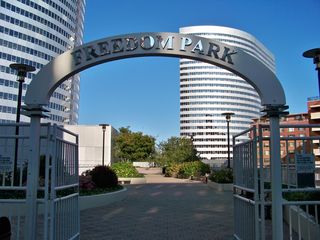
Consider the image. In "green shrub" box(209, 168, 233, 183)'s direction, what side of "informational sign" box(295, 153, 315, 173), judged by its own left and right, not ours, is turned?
back

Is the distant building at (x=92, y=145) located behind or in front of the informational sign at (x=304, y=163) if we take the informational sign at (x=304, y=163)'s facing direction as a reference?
behind

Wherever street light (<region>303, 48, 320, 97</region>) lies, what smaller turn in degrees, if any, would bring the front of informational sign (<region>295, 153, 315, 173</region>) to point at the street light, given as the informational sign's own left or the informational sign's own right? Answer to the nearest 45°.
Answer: approximately 180°

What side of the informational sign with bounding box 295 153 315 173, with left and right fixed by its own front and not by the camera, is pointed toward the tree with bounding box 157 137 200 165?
back

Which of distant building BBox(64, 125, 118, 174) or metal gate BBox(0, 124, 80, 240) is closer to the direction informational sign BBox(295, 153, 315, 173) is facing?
the metal gate

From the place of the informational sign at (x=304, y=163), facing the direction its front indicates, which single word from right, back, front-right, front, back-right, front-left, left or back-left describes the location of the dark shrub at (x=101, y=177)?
back-right

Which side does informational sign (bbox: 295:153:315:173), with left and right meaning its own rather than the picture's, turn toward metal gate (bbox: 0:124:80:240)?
right

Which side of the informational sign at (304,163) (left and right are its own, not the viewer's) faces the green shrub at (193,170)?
back

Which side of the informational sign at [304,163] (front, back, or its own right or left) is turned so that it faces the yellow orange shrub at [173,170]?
back

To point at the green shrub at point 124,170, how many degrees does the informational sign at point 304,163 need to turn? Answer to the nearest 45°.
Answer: approximately 135° to its right

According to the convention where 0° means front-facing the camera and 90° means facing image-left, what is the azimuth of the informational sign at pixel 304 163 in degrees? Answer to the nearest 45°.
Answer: approximately 0°
